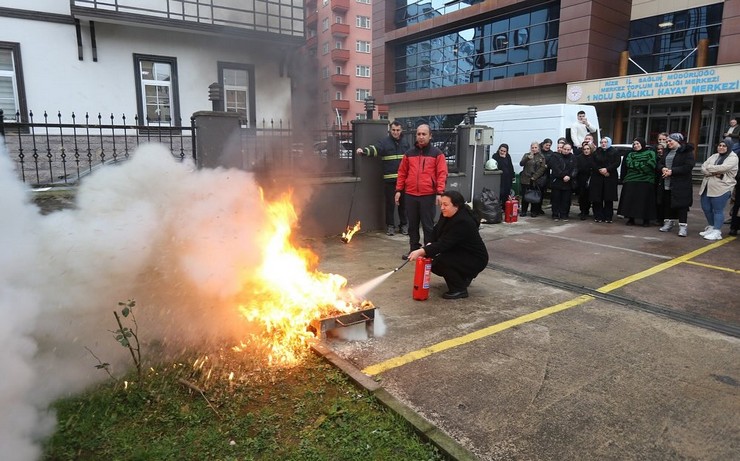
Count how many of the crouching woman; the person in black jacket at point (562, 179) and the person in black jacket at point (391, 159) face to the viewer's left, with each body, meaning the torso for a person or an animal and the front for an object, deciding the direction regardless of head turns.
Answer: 1

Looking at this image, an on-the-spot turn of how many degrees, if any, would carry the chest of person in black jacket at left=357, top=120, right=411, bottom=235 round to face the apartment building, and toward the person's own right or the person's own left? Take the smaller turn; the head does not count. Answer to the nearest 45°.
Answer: approximately 180°

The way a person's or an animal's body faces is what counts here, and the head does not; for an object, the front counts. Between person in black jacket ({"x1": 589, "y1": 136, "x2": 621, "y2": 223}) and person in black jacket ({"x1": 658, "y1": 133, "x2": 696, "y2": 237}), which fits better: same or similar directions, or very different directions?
same or similar directions

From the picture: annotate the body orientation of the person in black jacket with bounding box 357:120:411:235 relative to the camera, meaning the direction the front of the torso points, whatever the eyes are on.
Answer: toward the camera

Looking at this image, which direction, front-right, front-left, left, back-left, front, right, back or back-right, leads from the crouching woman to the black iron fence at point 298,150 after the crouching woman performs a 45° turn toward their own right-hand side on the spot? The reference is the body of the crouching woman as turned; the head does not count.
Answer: front

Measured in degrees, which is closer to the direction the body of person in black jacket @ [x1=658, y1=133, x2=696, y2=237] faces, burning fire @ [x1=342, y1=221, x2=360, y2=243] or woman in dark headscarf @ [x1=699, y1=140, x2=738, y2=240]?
the burning fire

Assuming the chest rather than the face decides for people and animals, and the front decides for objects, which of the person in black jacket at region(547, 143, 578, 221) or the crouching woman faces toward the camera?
the person in black jacket

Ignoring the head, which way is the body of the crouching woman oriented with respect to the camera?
to the viewer's left

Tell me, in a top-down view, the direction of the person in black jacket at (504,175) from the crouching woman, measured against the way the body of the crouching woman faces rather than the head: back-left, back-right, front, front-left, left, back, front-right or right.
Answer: right

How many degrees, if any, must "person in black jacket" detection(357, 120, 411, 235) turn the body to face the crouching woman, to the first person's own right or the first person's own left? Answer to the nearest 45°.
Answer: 0° — they already face them

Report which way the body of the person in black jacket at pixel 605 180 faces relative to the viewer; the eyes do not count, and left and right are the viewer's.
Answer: facing the viewer and to the left of the viewer

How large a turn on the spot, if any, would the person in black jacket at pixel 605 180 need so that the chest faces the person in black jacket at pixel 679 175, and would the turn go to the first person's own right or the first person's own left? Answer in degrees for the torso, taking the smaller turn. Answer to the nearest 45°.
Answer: approximately 90° to the first person's own left

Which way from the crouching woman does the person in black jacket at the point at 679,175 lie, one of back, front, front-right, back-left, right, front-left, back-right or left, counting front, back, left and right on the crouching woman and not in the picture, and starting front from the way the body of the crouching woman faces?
back-right

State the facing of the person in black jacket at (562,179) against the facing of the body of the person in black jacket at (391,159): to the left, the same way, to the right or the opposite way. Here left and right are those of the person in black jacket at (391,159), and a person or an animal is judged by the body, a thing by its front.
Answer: the same way

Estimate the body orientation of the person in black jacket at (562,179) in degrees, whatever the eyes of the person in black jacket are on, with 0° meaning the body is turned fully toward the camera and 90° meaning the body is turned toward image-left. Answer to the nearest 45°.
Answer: approximately 0°

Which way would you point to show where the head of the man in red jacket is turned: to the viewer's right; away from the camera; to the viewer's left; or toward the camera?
toward the camera

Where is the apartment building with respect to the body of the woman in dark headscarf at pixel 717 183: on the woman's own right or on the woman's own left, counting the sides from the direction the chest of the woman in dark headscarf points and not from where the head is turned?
on the woman's own right

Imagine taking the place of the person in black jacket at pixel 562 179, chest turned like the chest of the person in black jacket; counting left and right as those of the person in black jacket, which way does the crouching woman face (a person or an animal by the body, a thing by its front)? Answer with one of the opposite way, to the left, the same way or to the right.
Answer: to the right

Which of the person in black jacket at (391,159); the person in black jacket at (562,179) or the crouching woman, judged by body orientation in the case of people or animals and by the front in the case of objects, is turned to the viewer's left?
the crouching woman

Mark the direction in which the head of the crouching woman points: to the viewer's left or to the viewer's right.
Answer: to the viewer's left

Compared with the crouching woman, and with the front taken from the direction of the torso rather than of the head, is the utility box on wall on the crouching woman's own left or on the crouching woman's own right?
on the crouching woman's own right
